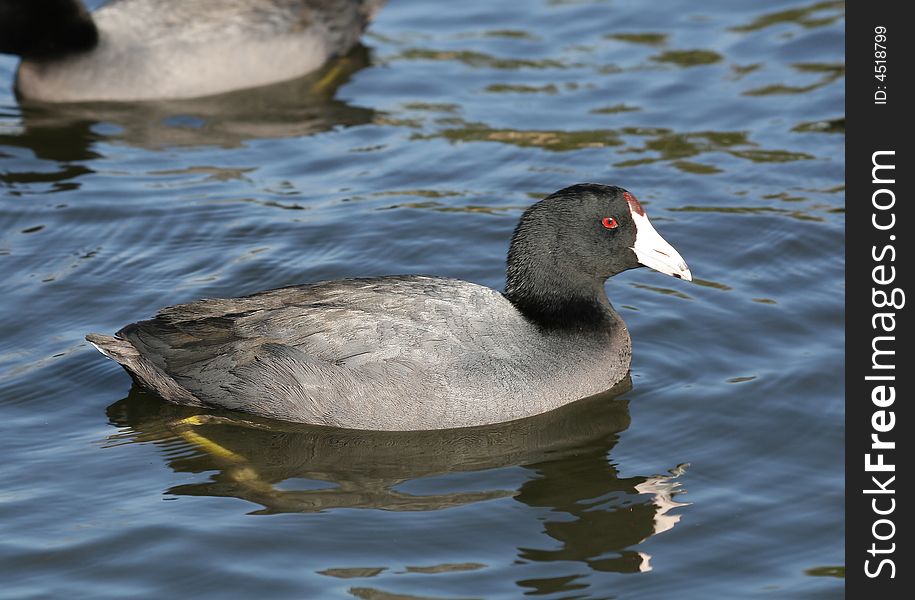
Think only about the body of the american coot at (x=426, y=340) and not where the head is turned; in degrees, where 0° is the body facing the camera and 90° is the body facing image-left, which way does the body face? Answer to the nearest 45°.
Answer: approximately 270°

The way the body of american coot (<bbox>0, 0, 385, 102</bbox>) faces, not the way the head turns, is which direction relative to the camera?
to the viewer's left

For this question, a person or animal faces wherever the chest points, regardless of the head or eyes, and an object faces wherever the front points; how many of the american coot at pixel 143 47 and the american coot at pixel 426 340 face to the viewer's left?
1

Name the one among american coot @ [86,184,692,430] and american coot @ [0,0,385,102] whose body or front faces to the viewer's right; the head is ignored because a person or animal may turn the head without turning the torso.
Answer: american coot @ [86,184,692,430]

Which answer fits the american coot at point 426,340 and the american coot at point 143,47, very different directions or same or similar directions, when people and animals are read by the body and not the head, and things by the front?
very different directions

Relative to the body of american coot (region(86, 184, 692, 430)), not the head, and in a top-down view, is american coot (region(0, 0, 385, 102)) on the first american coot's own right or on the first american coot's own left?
on the first american coot's own left
